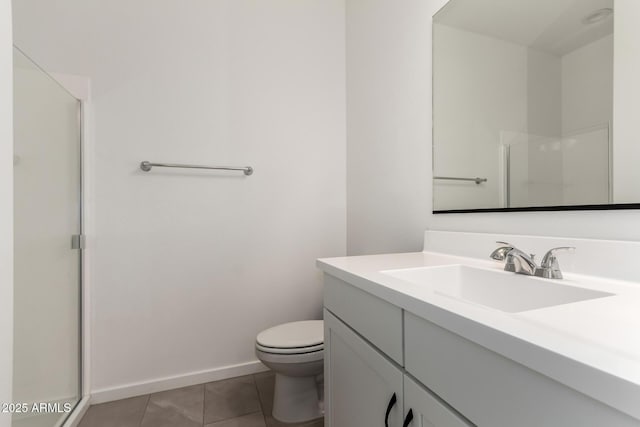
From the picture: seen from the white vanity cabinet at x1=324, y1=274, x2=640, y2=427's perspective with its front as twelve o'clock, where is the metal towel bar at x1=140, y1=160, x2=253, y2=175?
The metal towel bar is roughly at 2 o'clock from the white vanity cabinet.

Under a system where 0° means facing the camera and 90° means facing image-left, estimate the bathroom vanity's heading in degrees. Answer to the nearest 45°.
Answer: approximately 45°

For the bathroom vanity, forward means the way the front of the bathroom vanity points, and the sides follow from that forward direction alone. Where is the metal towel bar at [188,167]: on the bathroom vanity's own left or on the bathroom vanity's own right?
on the bathroom vanity's own right

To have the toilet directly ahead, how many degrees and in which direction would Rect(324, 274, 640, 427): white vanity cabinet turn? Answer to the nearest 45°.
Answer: approximately 90° to its right

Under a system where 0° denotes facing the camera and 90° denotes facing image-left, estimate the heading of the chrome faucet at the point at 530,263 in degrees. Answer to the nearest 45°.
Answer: approximately 45°

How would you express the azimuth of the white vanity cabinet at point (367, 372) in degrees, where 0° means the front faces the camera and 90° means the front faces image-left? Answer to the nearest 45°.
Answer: approximately 45°

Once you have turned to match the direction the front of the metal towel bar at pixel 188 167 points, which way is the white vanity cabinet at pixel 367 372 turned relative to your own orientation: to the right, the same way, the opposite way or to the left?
to the right

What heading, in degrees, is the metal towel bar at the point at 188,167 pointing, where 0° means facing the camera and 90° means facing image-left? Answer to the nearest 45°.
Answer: approximately 0°

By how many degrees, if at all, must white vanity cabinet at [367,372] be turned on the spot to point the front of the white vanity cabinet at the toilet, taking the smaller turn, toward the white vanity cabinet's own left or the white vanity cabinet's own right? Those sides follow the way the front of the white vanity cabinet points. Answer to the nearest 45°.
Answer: approximately 90° to the white vanity cabinet's own right
